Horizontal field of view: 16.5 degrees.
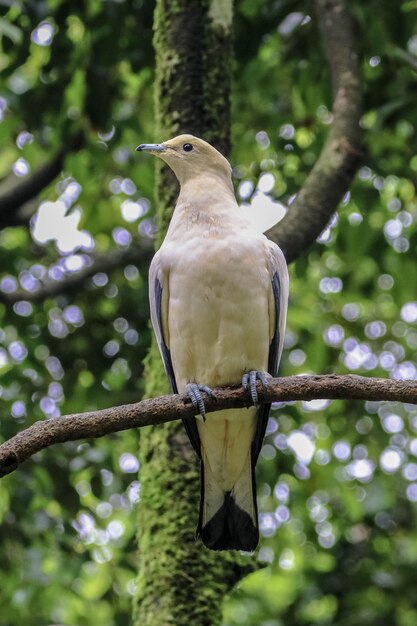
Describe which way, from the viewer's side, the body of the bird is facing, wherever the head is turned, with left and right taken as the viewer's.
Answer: facing the viewer

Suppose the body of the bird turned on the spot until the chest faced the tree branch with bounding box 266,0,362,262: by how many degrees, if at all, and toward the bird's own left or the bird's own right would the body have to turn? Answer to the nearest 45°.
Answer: approximately 135° to the bird's own left

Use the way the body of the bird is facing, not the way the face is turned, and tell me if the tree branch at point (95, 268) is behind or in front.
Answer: behind

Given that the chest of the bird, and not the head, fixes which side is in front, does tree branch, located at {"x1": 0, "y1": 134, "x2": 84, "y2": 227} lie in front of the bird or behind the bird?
behind
